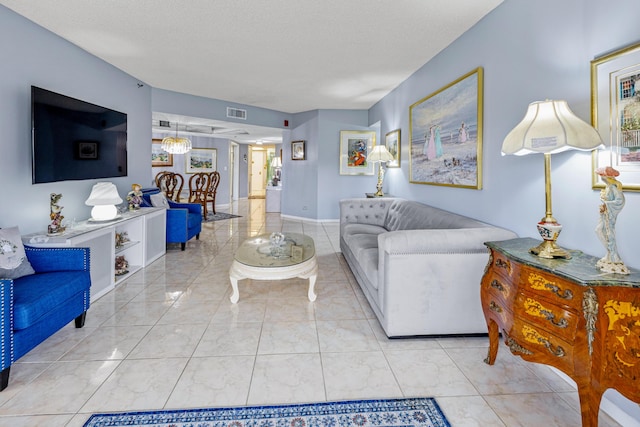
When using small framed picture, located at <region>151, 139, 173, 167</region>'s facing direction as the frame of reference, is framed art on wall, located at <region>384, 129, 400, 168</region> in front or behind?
in front

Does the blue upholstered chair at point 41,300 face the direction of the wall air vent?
no

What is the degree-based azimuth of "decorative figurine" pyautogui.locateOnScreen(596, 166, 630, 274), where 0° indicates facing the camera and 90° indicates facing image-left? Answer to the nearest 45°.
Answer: approximately 45°

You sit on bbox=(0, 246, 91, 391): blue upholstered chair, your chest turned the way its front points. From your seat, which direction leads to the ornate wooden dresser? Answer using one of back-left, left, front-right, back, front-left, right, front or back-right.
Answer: front

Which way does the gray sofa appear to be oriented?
to the viewer's left

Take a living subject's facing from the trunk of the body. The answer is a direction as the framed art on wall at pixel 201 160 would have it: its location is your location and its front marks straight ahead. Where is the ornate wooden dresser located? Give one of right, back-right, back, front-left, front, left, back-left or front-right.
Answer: front

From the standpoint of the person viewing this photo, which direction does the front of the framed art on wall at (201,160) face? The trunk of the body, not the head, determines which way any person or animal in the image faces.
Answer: facing the viewer

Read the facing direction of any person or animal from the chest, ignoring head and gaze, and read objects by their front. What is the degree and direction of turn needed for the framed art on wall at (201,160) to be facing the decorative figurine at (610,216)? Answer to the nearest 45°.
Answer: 0° — it already faces it

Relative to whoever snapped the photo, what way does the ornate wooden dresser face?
facing the viewer and to the left of the viewer

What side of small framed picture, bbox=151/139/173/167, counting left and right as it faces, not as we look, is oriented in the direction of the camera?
front
